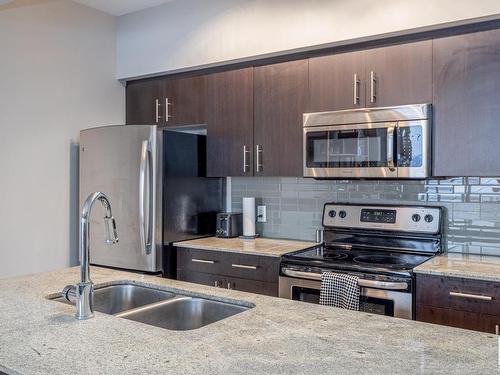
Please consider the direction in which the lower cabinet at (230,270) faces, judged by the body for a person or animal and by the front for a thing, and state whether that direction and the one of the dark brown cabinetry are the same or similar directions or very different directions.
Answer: same or similar directions

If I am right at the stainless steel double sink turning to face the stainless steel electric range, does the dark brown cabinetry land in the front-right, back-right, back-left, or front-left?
front-left

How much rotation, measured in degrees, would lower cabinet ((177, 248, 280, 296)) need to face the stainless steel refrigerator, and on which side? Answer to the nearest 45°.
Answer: approximately 90° to its right

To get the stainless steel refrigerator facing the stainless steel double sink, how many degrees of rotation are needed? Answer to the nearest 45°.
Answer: approximately 45° to its left

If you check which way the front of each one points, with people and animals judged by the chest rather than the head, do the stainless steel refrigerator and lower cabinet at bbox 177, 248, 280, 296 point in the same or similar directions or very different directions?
same or similar directions

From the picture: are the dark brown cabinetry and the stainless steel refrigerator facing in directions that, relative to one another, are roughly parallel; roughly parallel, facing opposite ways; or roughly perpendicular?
roughly parallel

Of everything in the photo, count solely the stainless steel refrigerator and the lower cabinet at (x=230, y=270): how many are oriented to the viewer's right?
0

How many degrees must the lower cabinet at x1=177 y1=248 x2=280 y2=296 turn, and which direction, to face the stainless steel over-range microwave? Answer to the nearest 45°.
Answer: approximately 135° to its left

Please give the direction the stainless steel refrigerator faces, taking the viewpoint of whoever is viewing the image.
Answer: facing the viewer and to the left of the viewer

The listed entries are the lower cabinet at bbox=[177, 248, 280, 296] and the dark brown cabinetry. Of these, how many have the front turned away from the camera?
0

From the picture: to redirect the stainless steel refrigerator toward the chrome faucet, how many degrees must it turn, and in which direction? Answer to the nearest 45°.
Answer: approximately 45° to its left

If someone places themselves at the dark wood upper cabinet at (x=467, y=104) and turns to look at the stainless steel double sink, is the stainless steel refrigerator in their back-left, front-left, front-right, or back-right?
front-right

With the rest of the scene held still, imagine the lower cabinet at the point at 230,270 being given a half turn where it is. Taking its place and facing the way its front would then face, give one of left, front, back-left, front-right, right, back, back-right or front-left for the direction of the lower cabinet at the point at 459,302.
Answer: right
